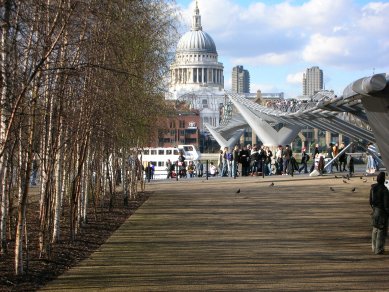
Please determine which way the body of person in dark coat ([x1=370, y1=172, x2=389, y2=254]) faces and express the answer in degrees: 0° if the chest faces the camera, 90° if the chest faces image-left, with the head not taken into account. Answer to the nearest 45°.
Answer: approximately 180°

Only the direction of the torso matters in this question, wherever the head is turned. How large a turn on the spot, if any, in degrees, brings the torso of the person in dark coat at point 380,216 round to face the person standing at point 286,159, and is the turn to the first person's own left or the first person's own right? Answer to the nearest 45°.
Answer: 0° — they already face them
